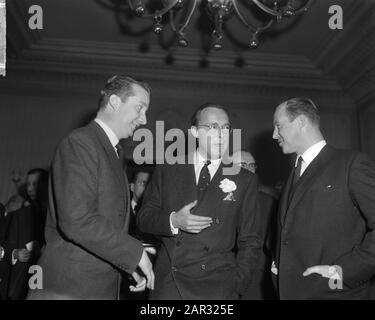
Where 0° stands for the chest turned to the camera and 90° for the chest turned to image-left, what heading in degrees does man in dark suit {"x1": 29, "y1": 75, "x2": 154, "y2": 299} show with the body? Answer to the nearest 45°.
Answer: approximately 270°

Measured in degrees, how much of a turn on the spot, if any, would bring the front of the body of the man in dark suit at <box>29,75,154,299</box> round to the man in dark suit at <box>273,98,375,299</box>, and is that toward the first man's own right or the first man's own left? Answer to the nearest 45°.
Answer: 0° — they already face them

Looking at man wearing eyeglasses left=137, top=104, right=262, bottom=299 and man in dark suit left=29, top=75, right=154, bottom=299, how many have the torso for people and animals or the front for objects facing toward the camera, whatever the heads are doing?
1

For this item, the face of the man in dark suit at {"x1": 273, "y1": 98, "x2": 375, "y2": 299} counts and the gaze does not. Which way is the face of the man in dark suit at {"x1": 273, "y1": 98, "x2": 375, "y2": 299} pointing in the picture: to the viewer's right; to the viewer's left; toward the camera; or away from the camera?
to the viewer's left

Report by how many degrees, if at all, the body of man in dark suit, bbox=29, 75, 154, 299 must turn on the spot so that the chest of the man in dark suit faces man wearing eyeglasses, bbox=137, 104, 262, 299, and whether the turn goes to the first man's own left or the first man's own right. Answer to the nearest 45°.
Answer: approximately 45° to the first man's own left

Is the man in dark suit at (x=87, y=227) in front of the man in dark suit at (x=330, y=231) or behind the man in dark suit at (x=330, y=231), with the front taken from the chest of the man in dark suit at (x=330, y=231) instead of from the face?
in front

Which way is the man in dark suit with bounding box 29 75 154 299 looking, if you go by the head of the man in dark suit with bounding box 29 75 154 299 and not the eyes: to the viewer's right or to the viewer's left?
to the viewer's right

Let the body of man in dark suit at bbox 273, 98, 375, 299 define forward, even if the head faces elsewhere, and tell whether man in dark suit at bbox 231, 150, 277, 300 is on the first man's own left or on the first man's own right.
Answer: on the first man's own right

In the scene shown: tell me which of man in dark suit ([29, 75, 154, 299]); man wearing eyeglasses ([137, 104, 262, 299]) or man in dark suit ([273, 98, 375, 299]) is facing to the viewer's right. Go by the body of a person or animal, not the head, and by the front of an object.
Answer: man in dark suit ([29, 75, 154, 299])
